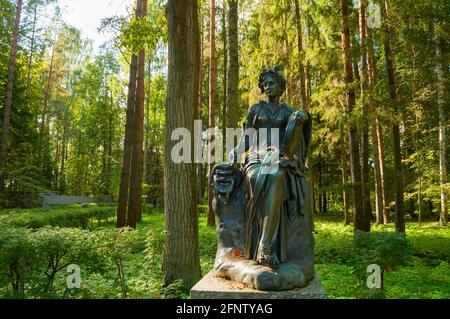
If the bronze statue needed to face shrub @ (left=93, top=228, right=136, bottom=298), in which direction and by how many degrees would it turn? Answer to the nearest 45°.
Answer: approximately 90° to its right

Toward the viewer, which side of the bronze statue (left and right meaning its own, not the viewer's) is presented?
front

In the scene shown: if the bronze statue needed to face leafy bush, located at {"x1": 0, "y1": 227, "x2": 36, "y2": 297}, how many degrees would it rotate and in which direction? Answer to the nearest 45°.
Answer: approximately 90° to its right

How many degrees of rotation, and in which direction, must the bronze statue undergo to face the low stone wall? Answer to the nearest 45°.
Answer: approximately 135° to its right

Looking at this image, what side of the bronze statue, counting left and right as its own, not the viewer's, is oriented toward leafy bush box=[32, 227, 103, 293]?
right
